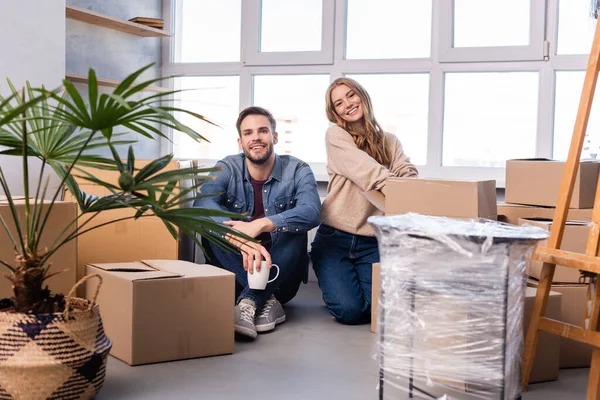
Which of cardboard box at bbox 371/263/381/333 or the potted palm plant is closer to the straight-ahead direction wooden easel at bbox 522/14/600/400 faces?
the potted palm plant

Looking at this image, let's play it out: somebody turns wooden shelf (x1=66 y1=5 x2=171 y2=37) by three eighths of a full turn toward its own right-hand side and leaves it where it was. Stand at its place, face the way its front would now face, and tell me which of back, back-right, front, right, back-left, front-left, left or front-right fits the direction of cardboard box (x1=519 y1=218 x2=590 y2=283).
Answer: back-left

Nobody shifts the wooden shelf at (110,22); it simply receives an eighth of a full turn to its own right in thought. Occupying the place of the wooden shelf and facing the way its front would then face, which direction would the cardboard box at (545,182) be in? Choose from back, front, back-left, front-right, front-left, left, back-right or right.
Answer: front-left

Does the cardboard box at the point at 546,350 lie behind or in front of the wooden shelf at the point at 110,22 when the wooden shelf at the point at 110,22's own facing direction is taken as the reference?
in front

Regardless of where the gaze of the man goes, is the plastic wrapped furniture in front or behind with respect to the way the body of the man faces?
in front

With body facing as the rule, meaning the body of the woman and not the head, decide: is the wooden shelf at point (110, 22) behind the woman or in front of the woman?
behind

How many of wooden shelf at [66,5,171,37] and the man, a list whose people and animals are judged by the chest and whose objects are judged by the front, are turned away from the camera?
0

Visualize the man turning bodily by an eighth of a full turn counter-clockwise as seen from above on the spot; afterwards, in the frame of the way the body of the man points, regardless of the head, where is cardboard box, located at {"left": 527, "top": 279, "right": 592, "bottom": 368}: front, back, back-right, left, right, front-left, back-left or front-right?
front

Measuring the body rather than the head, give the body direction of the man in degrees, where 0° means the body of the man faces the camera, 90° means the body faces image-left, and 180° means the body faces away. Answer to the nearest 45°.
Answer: approximately 0°

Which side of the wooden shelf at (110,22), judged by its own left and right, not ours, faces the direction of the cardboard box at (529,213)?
front

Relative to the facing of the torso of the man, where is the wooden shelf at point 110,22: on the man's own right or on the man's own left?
on the man's own right
